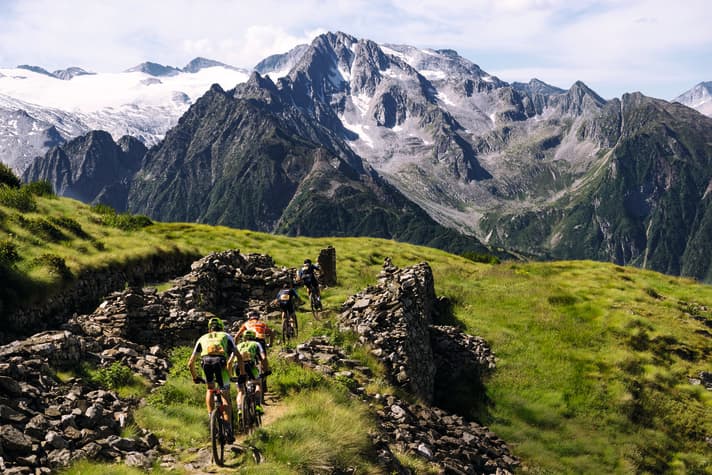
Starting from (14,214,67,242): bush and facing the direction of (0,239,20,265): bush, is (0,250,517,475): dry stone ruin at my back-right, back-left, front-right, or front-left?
front-left

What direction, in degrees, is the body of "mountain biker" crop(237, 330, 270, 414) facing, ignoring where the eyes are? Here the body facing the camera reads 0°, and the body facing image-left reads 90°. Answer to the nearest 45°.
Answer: approximately 180°

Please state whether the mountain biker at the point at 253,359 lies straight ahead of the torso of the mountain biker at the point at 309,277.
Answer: no

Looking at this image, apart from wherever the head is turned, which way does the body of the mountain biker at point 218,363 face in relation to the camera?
away from the camera

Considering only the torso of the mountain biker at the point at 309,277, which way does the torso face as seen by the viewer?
away from the camera

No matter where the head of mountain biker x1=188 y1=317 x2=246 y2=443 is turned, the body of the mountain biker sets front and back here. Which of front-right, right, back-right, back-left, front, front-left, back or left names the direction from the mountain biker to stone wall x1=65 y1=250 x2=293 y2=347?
front

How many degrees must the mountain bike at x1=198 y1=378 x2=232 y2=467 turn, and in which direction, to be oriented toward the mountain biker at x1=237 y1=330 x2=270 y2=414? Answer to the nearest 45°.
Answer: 0° — it already faces them

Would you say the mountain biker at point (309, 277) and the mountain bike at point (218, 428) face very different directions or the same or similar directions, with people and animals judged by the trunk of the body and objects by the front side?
same or similar directions

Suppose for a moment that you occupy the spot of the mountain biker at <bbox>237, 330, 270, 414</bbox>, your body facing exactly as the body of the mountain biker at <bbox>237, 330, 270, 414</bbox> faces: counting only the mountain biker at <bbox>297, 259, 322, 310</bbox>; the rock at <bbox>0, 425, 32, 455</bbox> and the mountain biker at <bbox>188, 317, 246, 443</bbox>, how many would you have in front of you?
1

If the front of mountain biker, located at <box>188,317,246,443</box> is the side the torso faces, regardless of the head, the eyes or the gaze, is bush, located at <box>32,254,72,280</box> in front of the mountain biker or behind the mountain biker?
in front

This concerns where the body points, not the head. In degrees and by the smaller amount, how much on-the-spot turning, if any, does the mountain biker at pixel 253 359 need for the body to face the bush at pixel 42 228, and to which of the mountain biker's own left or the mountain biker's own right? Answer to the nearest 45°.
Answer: approximately 45° to the mountain biker's own left

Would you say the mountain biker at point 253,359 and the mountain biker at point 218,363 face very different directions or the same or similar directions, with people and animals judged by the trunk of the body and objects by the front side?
same or similar directions

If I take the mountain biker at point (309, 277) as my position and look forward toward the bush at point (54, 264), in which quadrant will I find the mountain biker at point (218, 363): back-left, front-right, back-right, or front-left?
front-left

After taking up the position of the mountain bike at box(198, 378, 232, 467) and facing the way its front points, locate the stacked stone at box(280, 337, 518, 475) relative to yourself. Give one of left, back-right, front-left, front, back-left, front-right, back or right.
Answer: front-right

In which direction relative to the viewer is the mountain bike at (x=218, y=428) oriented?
away from the camera

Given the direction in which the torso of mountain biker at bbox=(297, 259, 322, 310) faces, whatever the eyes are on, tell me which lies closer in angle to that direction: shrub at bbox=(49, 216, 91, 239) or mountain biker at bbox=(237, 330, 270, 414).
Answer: the shrub

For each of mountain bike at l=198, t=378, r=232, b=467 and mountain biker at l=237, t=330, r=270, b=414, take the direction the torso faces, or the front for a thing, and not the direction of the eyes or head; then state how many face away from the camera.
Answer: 2
